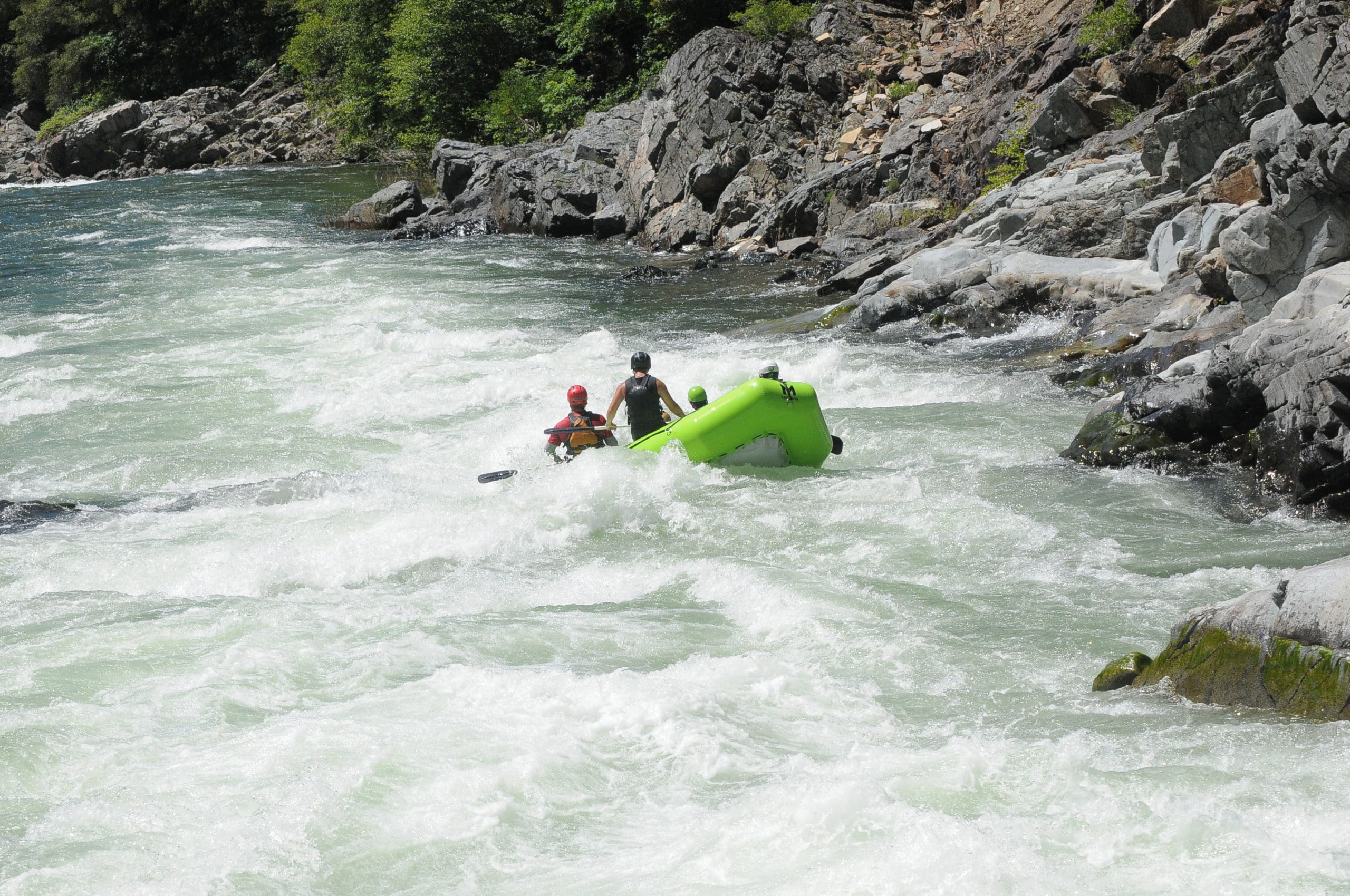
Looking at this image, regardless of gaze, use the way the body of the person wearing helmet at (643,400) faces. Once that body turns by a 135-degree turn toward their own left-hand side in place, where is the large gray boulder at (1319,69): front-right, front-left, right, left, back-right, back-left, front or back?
back-left

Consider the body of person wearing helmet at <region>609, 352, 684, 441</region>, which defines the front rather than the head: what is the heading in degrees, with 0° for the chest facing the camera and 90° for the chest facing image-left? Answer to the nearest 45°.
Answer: approximately 180°

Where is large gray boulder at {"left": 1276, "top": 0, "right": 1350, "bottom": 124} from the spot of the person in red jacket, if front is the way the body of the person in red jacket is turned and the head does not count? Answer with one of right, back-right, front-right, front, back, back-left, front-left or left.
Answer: right

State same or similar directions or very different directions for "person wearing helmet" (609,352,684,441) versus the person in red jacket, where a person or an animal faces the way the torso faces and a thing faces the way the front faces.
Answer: same or similar directions

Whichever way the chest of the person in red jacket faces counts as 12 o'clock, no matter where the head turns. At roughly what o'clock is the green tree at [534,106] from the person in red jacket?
The green tree is roughly at 12 o'clock from the person in red jacket.

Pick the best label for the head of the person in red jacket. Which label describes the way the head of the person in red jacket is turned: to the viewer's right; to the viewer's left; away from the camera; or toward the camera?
away from the camera

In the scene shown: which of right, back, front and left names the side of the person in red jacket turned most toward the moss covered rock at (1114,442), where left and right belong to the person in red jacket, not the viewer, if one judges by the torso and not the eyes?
right

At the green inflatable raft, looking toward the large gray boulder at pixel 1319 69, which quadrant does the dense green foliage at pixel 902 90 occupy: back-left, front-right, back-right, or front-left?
front-left

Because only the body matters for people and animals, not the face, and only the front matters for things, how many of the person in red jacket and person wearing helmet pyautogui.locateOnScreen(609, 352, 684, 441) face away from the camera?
2

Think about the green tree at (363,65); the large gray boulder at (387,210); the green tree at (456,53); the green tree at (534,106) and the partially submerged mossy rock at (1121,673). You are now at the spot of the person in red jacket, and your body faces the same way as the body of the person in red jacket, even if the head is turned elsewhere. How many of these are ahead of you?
4

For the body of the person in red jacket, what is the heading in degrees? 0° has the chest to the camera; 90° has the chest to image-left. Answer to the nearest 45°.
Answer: approximately 180°
